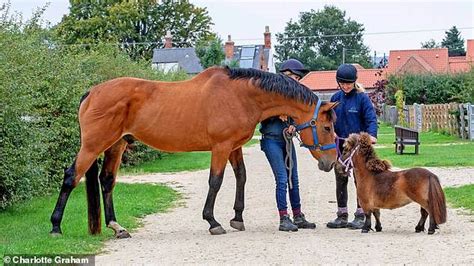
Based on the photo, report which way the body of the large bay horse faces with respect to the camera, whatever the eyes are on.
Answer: to the viewer's right

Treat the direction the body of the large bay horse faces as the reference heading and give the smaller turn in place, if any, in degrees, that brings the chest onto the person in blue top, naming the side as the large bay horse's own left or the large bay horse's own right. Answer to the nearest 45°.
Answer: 0° — it already faces them

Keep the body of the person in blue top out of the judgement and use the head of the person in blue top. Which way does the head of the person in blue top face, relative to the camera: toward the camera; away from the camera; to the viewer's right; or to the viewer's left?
to the viewer's right

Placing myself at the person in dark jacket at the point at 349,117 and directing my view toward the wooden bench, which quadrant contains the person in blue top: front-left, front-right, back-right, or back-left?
back-left

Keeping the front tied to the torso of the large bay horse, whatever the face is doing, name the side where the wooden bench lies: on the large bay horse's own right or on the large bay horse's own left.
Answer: on the large bay horse's own left

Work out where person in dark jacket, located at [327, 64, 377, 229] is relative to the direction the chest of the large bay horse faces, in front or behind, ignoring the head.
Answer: in front

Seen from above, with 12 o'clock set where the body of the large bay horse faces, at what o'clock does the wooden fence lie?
The wooden fence is roughly at 10 o'clock from the large bay horse.

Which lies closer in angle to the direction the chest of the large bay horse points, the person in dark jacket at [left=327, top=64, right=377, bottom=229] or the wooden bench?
the person in dark jacket
